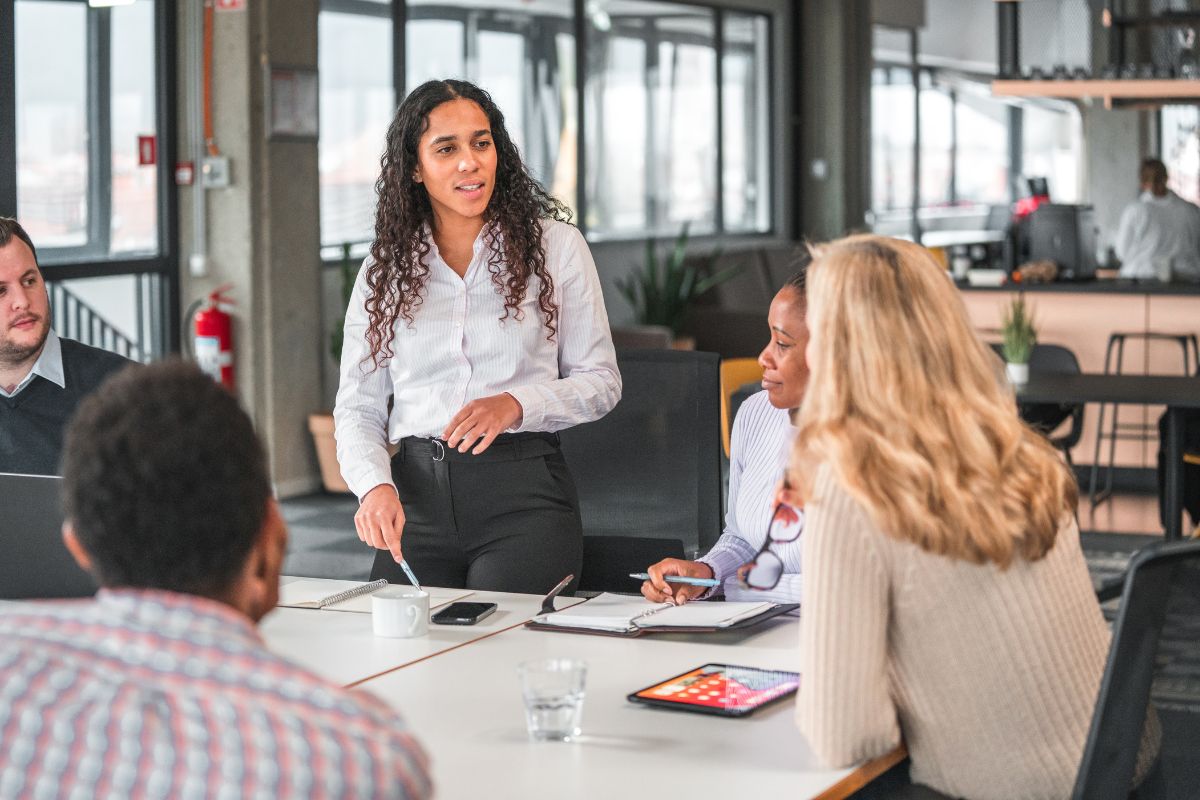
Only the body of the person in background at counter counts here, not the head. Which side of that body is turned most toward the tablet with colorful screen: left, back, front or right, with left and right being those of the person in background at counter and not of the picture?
back

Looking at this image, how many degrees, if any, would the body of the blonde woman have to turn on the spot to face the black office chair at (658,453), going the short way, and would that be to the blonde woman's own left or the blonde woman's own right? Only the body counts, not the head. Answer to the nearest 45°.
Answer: approximately 45° to the blonde woman's own right

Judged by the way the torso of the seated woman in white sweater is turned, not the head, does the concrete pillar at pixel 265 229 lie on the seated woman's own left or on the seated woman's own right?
on the seated woman's own right

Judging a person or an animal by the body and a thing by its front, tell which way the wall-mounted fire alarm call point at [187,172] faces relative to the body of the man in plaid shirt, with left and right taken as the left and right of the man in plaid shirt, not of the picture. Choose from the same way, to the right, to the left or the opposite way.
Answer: the opposite way

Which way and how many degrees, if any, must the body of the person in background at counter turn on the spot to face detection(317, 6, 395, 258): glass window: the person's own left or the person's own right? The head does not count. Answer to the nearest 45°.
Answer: approximately 135° to the person's own left

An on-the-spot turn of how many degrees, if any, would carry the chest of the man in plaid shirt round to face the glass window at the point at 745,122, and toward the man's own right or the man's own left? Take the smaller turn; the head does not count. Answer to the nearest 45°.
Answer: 0° — they already face it

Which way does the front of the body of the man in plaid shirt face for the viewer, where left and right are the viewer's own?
facing away from the viewer

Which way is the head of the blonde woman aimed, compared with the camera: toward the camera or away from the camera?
away from the camera

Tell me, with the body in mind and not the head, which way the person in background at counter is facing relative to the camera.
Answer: away from the camera

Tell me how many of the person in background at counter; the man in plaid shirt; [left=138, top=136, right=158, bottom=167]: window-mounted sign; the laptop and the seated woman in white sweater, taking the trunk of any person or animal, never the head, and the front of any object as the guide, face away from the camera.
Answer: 3

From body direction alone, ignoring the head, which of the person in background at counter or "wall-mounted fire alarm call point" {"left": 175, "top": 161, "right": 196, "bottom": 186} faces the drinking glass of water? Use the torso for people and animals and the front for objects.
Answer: the wall-mounted fire alarm call point

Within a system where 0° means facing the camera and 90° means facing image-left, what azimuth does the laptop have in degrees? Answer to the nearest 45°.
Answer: approximately 180°
